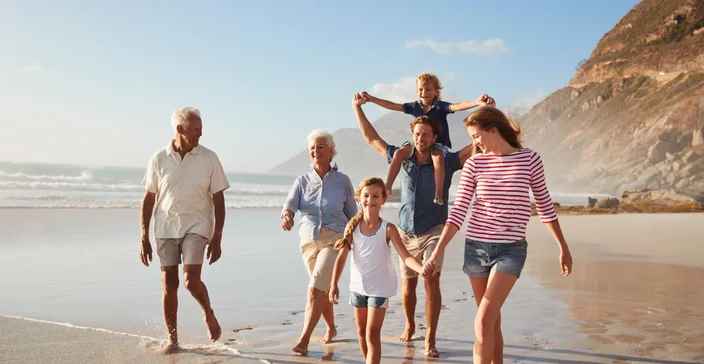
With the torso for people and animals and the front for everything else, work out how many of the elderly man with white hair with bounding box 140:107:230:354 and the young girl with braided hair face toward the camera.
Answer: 2

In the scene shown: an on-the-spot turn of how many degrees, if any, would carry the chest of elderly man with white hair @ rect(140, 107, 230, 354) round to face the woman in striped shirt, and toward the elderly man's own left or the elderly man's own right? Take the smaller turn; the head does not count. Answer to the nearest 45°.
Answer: approximately 45° to the elderly man's own left

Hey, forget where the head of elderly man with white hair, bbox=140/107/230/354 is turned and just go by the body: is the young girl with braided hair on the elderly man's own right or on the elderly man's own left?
on the elderly man's own left

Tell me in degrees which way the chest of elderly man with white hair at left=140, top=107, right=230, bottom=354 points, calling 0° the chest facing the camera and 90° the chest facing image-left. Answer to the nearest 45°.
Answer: approximately 0°

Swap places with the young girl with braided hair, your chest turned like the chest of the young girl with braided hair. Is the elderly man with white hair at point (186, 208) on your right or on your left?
on your right

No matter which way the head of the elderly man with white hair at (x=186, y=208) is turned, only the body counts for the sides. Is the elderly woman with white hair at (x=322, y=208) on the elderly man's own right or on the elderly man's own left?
on the elderly man's own left

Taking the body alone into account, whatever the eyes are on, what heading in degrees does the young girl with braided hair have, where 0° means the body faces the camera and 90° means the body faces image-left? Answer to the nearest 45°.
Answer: approximately 0°
